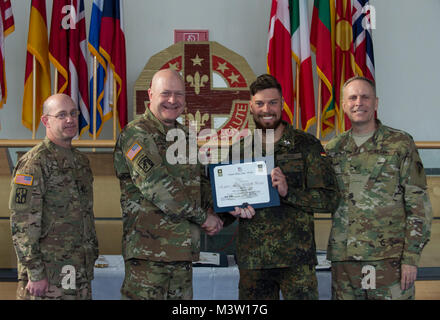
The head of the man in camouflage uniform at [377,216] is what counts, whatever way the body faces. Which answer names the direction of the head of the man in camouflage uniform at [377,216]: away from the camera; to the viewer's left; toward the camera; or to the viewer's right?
toward the camera

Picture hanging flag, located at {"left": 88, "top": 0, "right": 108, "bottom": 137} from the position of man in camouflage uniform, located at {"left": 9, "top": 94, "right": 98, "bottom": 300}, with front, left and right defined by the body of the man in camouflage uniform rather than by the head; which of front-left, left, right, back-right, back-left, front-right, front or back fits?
back-left

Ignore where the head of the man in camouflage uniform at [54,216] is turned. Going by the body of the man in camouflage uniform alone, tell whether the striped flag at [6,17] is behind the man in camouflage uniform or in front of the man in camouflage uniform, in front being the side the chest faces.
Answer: behind

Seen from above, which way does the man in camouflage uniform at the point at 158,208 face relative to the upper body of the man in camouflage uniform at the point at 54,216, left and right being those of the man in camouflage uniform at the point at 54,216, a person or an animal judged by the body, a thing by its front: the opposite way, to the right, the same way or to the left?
the same way

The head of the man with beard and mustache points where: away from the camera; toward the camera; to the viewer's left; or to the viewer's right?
toward the camera

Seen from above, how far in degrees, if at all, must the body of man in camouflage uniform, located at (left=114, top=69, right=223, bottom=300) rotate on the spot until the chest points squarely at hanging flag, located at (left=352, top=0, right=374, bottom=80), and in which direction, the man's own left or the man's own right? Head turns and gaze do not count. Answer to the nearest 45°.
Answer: approximately 90° to the man's own left

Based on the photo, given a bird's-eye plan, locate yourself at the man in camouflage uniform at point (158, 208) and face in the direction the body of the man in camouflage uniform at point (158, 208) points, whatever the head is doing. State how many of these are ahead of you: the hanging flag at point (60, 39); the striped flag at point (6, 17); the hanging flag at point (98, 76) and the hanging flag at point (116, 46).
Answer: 0

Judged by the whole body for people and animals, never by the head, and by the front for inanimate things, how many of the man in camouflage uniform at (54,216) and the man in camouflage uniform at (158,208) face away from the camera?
0

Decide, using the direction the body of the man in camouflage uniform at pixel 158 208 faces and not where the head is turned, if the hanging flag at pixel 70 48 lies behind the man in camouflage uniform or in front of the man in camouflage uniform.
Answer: behind

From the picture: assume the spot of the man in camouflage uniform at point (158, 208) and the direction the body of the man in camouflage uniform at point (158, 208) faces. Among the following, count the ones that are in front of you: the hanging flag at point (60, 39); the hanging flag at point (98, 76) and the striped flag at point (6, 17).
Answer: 0

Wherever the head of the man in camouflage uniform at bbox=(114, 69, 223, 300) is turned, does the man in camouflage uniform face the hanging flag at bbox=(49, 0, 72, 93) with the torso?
no

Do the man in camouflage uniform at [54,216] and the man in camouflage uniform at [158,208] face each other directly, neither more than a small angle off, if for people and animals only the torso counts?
no

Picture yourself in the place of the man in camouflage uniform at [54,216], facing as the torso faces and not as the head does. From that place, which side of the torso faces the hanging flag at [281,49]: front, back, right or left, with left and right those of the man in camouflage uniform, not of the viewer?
left

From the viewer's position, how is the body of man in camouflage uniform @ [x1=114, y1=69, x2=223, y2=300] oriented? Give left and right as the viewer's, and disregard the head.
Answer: facing the viewer and to the right of the viewer

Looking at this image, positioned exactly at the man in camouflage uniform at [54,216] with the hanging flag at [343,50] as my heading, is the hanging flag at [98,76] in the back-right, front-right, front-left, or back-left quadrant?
front-left

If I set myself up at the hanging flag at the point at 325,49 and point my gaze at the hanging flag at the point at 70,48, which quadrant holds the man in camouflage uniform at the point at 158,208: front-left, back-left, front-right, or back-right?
front-left

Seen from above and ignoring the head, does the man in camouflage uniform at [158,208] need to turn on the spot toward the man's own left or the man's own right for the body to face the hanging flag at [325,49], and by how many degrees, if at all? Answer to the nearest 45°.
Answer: approximately 90° to the man's own left
